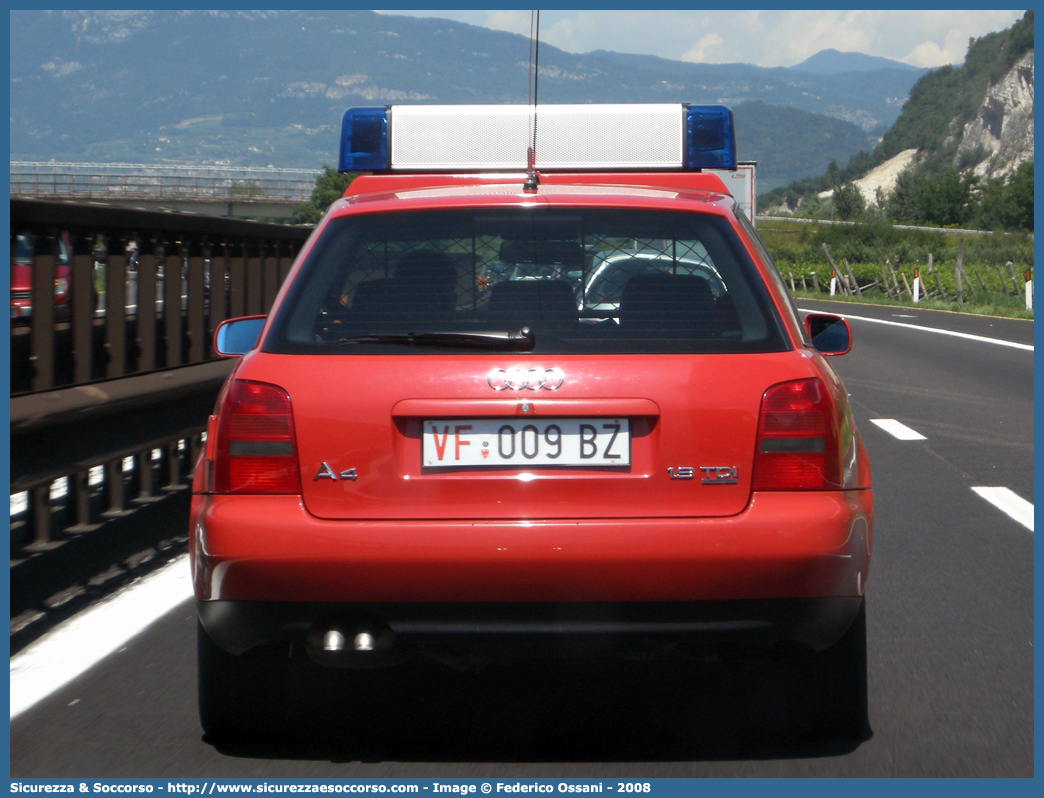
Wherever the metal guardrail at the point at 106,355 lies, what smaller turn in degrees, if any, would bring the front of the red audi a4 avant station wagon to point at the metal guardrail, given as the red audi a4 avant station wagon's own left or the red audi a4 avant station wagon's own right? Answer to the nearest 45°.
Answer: approximately 45° to the red audi a4 avant station wagon's own left

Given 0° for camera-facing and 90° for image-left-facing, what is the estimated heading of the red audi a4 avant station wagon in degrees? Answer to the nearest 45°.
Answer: approximately 180°
